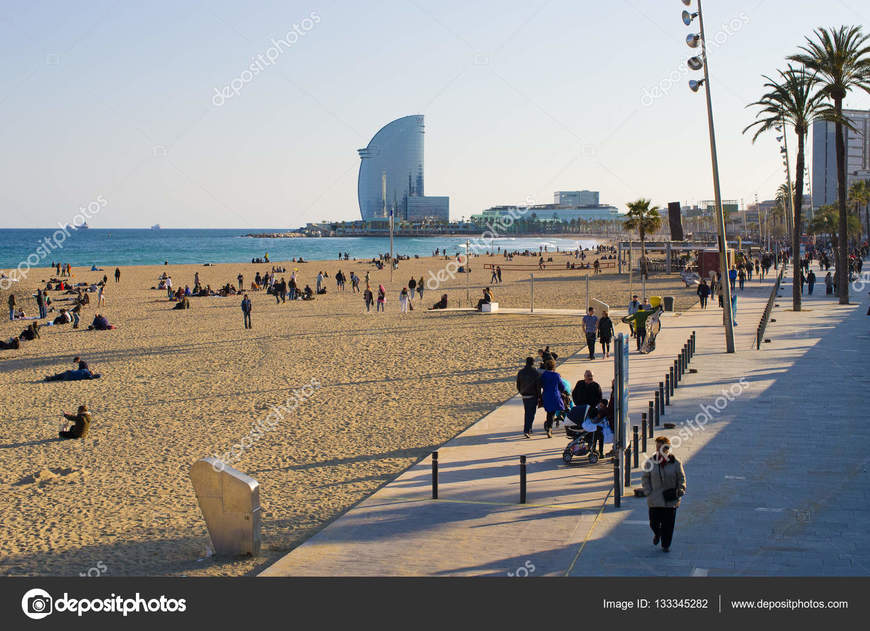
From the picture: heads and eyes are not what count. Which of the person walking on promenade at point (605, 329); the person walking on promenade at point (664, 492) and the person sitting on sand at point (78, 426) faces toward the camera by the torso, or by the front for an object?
the person walking on promenade at point (664, 492)

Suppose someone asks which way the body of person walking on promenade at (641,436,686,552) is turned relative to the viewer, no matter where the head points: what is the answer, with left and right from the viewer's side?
facing the viewer

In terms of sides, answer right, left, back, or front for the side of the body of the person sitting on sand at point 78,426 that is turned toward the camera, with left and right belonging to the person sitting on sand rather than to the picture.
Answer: left

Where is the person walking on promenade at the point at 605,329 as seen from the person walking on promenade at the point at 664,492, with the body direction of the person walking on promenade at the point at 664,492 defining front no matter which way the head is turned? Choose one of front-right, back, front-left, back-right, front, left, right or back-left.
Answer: back

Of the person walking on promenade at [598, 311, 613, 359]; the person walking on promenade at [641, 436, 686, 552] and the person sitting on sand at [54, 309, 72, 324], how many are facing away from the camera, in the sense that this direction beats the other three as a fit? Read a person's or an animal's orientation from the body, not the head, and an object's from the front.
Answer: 1

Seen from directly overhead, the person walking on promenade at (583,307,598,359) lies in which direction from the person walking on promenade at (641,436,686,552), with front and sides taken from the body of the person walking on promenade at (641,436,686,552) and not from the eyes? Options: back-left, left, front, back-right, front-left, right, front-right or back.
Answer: back

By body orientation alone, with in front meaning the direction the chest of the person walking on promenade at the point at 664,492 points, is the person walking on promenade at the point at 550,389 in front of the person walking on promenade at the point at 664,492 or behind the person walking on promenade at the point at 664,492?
behind

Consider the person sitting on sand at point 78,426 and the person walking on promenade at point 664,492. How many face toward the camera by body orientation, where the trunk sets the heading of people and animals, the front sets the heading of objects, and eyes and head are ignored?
1

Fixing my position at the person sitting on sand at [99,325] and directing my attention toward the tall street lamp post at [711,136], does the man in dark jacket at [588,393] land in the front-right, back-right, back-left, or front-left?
front-right
